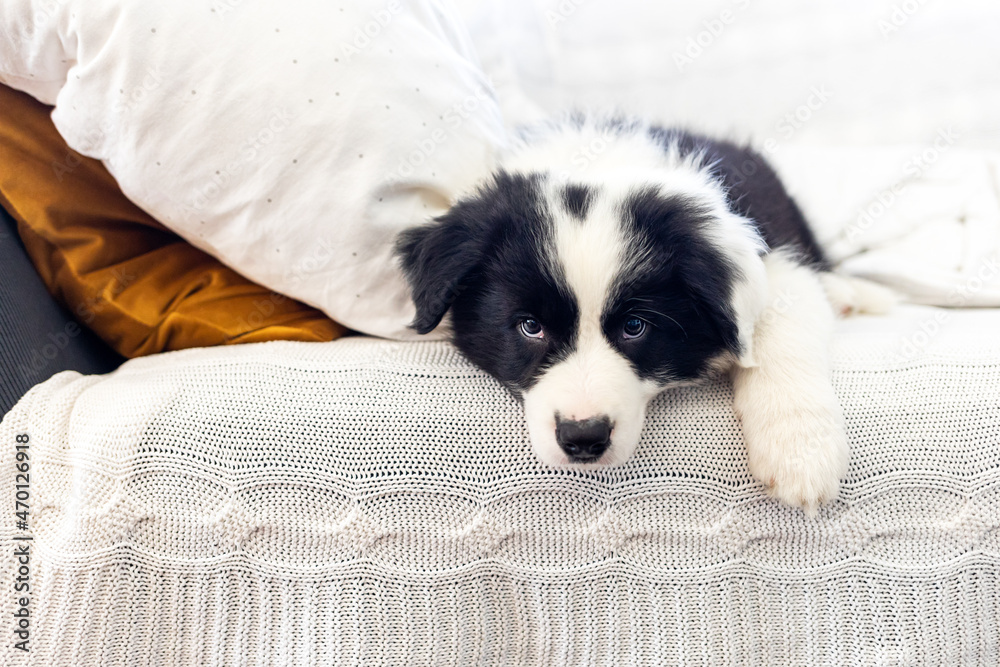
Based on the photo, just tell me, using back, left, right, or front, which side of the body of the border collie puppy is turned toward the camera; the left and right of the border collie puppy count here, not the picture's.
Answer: front

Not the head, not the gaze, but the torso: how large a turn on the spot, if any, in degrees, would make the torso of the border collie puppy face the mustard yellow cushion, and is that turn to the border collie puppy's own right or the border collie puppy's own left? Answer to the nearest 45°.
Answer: approximately 90° to the border collie puppy's own right
